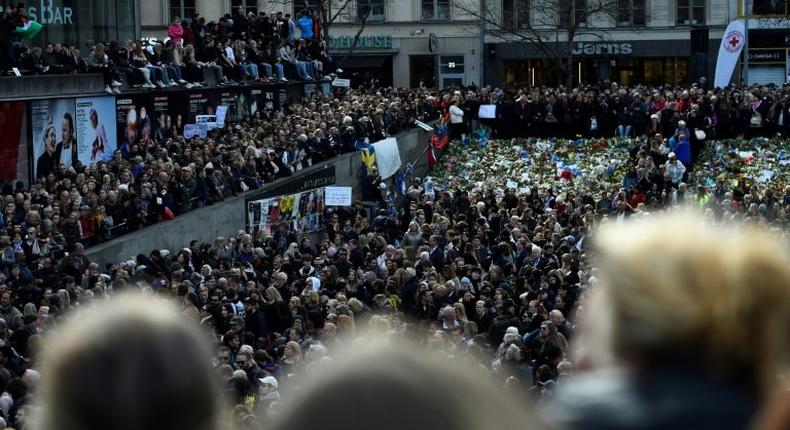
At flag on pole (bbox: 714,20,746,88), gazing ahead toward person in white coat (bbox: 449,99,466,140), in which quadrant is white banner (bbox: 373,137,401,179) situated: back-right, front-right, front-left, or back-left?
front-left

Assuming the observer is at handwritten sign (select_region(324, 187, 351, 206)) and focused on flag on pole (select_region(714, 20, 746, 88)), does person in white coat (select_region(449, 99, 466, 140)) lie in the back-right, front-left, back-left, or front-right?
front-left

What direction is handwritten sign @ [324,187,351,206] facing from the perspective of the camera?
toward the camera

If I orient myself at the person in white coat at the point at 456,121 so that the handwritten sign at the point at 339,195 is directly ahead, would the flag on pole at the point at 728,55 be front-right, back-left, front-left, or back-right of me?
back-left

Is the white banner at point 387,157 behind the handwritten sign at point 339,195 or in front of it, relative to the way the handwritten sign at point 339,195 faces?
behind

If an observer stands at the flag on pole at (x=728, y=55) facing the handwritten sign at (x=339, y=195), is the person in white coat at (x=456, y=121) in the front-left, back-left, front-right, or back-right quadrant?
front-right

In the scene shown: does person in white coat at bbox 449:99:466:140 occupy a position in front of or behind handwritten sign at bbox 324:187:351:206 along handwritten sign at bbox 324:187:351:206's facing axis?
behind

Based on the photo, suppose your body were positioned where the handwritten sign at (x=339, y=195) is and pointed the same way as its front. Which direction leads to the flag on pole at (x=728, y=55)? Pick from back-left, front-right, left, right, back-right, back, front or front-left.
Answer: back-left
